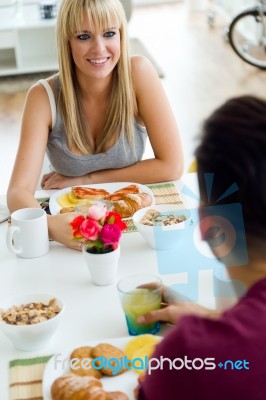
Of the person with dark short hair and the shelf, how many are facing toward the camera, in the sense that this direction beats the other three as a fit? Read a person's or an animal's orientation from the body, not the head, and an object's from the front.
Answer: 1

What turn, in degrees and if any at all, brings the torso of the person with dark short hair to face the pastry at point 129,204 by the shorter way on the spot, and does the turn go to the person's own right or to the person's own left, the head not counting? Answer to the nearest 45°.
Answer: approximately 45° to the person's own right

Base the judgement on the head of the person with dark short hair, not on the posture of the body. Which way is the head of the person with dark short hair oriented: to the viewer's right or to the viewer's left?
to the viewer's left

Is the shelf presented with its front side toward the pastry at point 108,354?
yes

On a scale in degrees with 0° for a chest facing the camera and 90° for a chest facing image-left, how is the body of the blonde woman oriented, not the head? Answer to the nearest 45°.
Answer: approximately 0°

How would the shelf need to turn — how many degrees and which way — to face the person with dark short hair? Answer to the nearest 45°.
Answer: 0° — it already faces them

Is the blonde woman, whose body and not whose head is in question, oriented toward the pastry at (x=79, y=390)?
yes

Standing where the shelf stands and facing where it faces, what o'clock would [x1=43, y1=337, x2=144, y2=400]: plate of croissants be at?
The plate of croissants is roughly at 12 o'clock from the shelf.

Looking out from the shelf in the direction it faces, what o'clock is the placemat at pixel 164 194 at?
The placemat is roughly at 12 o'clock from the shelf.

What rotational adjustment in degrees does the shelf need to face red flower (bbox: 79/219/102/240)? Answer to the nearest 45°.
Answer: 0° — it already faces it

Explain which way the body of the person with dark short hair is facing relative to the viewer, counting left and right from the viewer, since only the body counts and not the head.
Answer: facing away from the viewer and to the left of the viewer

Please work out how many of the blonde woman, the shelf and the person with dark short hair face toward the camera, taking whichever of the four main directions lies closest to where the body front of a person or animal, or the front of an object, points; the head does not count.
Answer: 2
